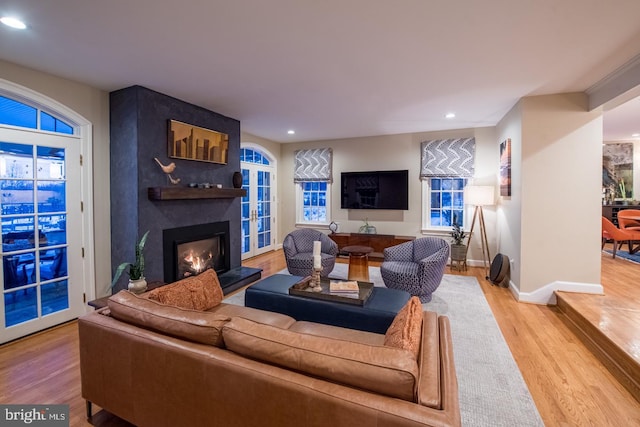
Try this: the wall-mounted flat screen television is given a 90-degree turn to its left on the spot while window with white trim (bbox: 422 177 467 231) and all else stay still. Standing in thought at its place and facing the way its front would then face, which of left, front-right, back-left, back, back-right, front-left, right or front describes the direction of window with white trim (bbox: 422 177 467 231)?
front

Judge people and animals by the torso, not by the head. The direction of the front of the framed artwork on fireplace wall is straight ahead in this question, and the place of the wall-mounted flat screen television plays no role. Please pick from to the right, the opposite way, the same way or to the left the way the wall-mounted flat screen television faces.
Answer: to the right

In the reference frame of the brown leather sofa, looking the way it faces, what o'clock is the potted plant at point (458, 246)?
The potted plant is roughly at 12 o'clock from the brown leather sofa.

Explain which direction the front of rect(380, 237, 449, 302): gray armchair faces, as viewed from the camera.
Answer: facing the viewer and to the left of the viewer

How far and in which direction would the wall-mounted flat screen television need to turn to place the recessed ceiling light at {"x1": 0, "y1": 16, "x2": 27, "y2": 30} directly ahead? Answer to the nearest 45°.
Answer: approximately 45° to its right

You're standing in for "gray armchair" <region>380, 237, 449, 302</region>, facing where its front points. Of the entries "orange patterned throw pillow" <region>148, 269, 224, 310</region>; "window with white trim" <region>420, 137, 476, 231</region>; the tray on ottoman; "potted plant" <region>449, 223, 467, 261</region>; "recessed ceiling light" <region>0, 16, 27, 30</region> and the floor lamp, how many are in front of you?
3

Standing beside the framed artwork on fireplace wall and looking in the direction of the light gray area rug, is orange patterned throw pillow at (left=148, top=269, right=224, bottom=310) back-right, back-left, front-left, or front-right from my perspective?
front-right

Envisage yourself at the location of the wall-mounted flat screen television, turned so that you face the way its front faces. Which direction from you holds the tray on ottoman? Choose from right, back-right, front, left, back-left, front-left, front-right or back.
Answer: front

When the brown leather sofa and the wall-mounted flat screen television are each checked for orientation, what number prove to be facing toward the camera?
1

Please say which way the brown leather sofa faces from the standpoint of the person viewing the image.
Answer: facing away from the viewer and to the right of the viewer

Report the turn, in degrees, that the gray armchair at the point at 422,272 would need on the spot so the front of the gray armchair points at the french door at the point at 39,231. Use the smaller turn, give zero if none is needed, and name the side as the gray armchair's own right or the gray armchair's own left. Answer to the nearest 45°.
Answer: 0° — it already faces it

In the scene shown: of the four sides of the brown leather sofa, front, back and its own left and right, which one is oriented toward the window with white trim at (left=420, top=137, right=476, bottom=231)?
front

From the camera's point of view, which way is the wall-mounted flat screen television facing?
toward the camera

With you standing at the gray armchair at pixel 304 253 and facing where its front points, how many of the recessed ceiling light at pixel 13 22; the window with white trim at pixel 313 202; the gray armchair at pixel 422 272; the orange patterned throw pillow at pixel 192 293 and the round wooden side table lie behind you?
1

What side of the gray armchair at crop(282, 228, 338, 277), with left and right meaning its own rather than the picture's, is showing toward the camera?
front

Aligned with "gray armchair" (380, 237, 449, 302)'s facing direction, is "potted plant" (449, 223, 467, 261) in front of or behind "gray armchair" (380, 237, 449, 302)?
behind

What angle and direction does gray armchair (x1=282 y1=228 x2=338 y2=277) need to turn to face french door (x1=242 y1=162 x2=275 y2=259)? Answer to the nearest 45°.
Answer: approximately 135° to its right

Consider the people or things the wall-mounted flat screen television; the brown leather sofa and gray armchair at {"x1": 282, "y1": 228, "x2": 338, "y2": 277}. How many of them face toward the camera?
2

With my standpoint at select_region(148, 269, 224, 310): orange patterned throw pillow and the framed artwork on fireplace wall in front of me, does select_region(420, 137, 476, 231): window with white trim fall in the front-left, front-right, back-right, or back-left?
front-right

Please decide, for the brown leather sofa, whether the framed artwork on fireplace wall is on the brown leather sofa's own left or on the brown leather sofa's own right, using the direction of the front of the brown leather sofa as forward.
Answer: on the brown leather sofa's own left

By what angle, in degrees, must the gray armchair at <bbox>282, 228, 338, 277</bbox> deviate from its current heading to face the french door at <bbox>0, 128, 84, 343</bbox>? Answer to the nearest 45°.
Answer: approximately 45° to its right
